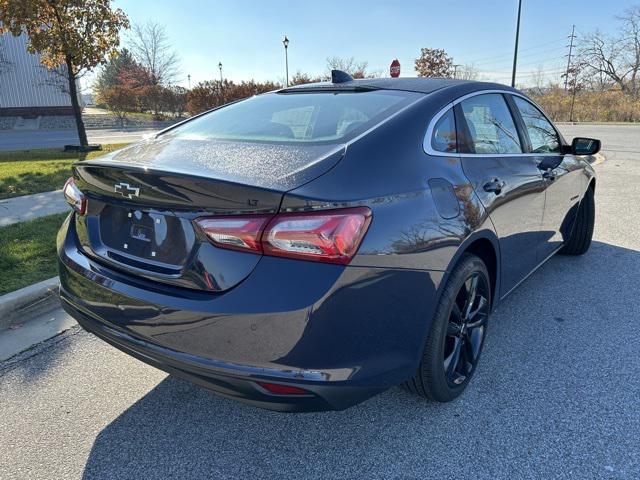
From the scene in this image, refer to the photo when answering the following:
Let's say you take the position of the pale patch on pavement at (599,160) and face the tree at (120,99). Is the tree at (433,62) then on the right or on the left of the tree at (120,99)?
right

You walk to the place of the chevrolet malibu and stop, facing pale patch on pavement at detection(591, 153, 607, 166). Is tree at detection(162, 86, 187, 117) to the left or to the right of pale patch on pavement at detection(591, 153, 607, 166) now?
left

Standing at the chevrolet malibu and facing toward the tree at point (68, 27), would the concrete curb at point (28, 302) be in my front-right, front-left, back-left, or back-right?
front-left

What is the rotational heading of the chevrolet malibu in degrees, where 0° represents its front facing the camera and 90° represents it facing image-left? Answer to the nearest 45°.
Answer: approximately 225°

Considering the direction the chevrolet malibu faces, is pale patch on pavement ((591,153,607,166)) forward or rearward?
forward

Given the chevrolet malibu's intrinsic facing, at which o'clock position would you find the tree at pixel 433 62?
The tree is roughly at 11 o'clock from the chevrolet malibu.

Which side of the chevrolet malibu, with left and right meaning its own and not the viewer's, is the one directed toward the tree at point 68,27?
left

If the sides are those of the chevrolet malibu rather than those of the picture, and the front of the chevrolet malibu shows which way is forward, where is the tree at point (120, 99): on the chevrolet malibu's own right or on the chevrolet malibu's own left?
on the chevrolet malibu's own left

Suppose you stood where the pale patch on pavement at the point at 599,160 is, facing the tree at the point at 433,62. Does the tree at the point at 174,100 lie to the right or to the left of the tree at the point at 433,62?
left

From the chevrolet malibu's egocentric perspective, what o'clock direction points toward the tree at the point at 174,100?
The tree is roughly at 10 o'clock from the chevrolet malibu.

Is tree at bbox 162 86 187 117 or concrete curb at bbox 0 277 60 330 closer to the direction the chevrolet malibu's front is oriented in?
the tree

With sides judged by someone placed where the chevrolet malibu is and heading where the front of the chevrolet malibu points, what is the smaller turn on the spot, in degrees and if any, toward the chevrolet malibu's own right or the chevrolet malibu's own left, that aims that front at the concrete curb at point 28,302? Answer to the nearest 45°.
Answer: approximately 90° to the chevrolet malibu's own left

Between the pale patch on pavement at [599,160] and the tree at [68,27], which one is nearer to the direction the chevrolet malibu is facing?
the pale patch on pavement
